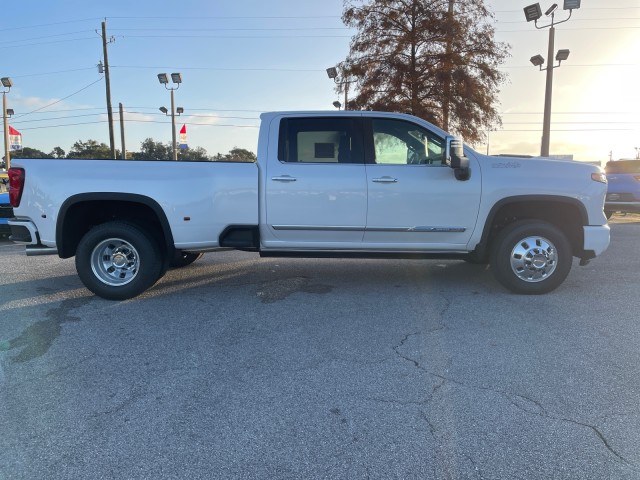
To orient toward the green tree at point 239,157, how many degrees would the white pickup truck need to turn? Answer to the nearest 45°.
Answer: approximately 90° to its left

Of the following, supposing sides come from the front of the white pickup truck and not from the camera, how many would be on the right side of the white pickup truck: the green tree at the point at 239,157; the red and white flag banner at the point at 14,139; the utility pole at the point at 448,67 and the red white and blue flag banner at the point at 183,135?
0

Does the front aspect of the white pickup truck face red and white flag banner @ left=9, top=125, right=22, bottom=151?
no

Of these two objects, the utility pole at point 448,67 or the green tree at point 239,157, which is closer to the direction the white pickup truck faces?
the utility pole

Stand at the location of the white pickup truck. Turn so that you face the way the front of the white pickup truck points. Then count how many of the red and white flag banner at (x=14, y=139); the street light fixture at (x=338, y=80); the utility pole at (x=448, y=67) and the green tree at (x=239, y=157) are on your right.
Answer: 0

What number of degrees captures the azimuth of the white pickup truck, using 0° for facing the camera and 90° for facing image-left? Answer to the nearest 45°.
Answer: approximately 270°

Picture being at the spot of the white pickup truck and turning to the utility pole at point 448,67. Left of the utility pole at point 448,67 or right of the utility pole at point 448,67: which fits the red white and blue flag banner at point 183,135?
left

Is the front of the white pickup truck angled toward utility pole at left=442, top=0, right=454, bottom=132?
no

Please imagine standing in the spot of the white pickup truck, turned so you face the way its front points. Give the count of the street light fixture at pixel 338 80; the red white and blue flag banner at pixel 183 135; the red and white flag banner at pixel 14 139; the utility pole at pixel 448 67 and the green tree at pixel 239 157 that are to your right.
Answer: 0

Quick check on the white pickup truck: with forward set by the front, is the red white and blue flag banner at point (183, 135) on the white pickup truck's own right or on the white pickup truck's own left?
on the white pickup truck's own left

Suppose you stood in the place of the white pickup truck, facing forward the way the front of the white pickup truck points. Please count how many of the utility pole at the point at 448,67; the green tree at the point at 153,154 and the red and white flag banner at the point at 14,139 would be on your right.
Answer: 0

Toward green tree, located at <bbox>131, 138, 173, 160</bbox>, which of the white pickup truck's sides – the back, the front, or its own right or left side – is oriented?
left

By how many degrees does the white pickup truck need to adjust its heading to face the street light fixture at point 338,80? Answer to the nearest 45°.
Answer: approximately 90° to its left
